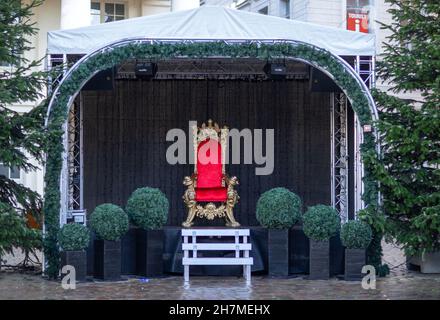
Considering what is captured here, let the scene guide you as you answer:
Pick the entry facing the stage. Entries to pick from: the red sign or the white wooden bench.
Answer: the red sign

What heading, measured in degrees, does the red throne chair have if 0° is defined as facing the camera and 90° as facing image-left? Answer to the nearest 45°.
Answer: approximately 0°

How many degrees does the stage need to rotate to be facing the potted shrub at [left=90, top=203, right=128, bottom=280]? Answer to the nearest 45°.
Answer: approximately 90° to its right

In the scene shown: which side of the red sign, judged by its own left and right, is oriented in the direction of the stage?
front

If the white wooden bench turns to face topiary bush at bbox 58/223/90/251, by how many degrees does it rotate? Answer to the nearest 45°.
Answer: approximately 90° to its right

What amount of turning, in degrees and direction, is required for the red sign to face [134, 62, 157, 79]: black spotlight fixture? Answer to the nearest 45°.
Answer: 0° — it already faces it

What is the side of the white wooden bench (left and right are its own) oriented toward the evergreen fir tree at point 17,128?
right

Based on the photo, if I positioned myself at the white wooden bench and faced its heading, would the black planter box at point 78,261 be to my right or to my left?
on my right

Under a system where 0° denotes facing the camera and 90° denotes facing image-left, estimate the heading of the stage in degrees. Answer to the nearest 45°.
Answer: approximately 0°

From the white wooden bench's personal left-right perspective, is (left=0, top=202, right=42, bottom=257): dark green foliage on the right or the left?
on its right

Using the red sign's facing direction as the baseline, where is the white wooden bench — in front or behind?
in front

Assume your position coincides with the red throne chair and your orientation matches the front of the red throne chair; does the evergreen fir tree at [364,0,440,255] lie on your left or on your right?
on your left

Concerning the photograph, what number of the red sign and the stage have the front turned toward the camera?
2

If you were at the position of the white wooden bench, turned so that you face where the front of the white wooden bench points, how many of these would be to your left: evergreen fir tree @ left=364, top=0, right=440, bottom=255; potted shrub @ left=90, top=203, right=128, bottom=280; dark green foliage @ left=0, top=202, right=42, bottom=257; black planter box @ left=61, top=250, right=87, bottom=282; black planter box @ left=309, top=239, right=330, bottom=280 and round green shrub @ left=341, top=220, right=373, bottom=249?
3
